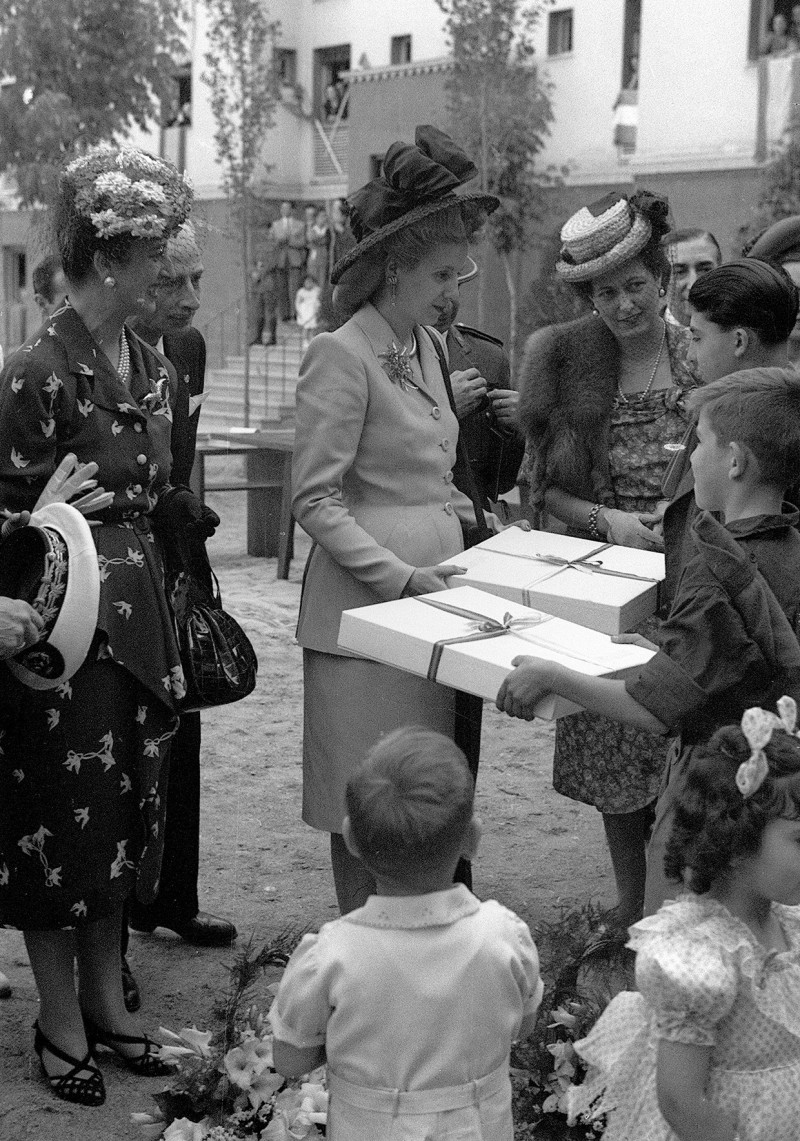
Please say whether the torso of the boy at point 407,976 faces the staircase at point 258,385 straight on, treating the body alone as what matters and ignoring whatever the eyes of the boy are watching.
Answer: yes

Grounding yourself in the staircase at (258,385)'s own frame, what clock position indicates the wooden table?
The wooden table is roughly at 12 o'clock from the staircase.

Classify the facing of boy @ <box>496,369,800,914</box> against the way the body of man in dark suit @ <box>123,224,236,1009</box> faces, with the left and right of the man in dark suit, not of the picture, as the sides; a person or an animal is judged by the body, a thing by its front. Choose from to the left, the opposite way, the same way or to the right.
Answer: the opposite way

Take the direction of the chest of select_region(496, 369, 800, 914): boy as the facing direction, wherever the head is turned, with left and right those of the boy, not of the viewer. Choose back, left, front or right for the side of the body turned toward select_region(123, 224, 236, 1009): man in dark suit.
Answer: front

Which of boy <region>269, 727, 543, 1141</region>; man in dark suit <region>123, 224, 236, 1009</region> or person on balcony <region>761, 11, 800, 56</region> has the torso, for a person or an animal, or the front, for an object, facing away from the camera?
the boy

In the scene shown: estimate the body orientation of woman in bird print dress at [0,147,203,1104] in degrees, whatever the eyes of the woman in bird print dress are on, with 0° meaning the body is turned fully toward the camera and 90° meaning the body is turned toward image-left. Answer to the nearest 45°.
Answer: approximately 315°

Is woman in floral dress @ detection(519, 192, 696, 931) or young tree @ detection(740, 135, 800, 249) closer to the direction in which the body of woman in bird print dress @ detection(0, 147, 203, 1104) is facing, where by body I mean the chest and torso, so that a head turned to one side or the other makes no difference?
the woman in floral dress

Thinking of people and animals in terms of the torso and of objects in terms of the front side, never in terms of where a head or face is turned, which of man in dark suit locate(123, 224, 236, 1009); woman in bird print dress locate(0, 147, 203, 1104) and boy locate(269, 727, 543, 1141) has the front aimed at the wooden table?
the boy

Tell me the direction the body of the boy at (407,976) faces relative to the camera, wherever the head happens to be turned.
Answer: away from the camera

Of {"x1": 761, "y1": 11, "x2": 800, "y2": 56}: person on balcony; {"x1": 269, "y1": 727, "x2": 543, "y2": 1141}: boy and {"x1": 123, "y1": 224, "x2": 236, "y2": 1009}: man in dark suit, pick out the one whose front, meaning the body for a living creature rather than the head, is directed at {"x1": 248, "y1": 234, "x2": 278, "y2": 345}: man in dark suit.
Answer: the boy

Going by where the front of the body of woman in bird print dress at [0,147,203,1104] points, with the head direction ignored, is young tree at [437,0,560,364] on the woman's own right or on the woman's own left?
on the woman's own left

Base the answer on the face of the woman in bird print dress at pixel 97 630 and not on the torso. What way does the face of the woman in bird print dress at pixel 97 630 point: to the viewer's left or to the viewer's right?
to the viewer's right

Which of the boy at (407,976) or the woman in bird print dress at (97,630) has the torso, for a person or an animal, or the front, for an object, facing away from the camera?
the boy

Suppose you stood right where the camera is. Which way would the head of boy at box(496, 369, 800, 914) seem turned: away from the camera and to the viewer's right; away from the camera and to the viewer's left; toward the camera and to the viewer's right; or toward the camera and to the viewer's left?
away from the camera and to the viewer's left

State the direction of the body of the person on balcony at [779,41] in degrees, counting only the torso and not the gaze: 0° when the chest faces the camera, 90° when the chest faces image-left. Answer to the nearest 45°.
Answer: approximately 0°

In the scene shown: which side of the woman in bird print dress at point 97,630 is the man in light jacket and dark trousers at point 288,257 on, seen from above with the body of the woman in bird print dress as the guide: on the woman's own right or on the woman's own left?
on the woman's own left
